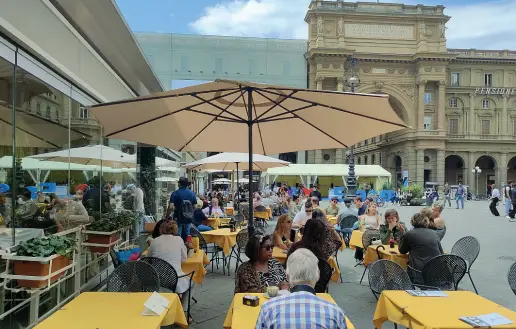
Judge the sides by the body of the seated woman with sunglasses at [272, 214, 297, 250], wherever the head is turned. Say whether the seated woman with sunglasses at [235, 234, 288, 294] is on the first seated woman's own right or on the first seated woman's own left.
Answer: on the first seated woman's own right

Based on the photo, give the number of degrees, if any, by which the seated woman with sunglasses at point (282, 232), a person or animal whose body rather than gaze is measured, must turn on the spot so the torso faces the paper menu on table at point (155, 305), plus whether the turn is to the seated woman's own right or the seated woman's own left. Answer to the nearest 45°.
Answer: approximately 45° to the seated woman's own right

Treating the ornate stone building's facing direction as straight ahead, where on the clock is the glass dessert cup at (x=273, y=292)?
The glass dessert cup is roughly at 12 o'clock from the ornate stone building.

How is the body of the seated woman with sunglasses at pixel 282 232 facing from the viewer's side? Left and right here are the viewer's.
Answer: facing the viewer and to the right of the viewer

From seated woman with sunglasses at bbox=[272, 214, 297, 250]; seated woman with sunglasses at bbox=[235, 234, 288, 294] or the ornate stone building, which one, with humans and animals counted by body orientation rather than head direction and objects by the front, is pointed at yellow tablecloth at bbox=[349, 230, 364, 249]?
the ornate stone building

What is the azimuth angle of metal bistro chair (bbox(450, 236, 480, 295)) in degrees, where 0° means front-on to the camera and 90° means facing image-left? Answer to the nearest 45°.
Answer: approximately 45°

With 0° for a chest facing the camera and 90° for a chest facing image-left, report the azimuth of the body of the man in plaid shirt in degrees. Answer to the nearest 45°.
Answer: approximately 180°

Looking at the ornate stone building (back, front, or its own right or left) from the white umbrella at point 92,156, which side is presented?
front

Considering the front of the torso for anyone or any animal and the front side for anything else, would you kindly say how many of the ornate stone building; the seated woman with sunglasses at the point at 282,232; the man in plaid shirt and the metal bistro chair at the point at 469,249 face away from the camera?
1

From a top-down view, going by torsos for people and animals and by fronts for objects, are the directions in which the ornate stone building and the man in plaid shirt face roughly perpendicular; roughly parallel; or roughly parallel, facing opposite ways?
roughly parallel, facing opposite ways

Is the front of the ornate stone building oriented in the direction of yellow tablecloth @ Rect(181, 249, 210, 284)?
yes

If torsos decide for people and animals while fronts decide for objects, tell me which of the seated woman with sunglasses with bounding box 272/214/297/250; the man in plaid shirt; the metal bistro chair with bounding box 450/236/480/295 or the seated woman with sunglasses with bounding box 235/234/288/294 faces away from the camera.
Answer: the man in plaid shirt

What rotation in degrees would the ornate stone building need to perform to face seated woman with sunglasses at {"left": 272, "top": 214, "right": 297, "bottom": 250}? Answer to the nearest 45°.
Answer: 0° — it already faces them

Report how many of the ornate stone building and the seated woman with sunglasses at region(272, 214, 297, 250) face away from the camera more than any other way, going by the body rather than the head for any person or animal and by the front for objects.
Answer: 0

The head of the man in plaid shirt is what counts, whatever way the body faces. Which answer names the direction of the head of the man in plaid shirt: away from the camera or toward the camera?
away from the camera

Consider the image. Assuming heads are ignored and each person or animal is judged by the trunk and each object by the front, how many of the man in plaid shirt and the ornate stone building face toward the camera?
1

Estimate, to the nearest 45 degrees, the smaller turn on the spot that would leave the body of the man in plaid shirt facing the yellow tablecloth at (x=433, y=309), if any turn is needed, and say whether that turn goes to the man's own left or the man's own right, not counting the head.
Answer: approximately 45° to the man's own right

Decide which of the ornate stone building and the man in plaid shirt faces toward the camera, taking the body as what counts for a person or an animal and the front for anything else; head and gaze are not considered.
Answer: the ornate stone building

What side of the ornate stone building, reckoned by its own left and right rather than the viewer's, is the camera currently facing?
front

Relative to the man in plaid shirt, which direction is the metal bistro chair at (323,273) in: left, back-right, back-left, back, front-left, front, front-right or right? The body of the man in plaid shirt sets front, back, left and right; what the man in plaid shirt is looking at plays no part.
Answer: front

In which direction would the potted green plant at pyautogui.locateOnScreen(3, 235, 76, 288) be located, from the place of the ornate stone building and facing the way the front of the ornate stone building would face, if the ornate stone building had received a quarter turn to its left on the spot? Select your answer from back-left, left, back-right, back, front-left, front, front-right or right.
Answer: right
